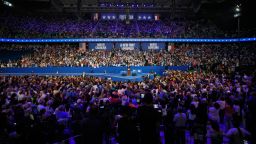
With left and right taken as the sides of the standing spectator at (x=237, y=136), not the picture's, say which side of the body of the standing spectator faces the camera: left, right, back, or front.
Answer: back

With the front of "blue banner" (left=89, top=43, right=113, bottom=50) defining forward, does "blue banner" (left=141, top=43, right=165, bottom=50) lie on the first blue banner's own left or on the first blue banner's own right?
on the first blue banner's own left

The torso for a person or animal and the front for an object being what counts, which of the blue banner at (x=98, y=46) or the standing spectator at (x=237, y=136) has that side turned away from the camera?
the standing spectator

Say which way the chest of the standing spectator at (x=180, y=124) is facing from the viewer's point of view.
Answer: away from the camera

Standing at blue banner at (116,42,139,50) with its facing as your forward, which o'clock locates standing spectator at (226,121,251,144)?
The standing spectator is roughly at 12 o'clock from the blue banner.

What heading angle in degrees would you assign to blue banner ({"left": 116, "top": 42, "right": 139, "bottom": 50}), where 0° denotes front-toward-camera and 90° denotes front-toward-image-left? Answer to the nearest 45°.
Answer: approximately 0°

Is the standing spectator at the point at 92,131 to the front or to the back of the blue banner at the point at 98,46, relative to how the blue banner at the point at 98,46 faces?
to the front

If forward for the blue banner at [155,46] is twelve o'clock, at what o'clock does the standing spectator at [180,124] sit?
The standing spectator is roughly at 12 o'clock from the blue banner.

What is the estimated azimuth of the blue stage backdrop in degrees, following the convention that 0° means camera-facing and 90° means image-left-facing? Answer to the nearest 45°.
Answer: approximately 0°

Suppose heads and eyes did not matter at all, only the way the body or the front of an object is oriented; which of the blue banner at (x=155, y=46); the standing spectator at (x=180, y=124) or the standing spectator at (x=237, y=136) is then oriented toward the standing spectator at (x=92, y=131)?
the blue banner

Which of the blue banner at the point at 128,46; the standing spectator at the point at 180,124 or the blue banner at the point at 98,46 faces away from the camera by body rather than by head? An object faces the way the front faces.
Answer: the standing spectator

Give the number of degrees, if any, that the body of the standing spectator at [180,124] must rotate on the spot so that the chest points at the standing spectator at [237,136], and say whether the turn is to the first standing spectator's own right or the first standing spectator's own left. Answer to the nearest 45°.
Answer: approximately 135° to the first standing spectator's own right
